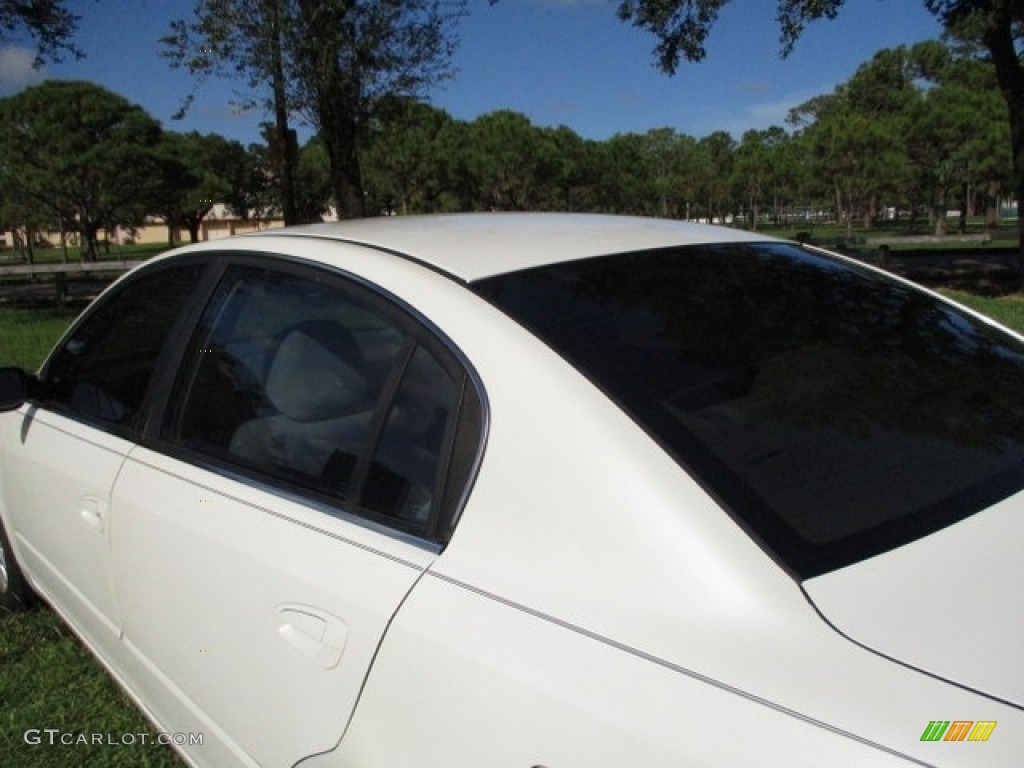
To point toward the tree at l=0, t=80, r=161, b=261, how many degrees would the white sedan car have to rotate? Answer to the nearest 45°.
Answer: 0° — it already faces it

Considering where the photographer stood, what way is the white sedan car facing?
facing away from the viewer and to the left of the viewer

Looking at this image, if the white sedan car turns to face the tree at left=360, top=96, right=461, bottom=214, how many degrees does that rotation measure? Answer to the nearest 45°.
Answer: approximately 45° to its right

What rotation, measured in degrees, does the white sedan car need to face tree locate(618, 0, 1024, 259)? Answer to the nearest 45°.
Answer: approximately 90° to its right
